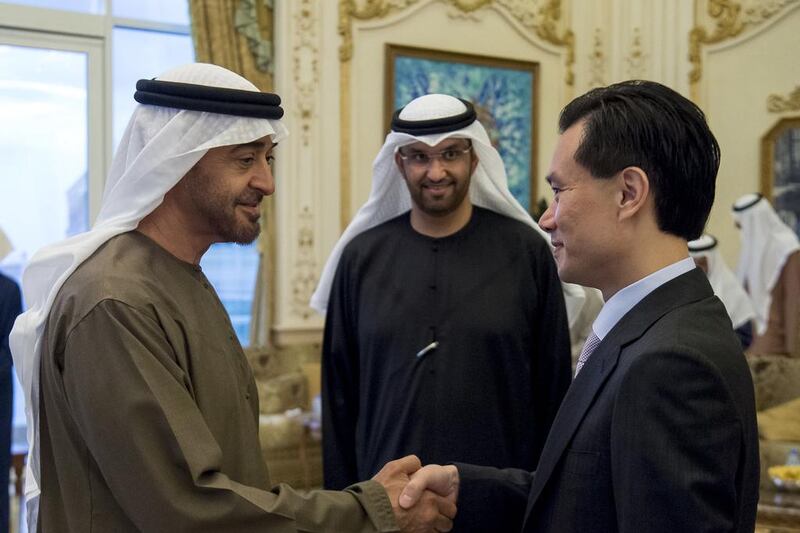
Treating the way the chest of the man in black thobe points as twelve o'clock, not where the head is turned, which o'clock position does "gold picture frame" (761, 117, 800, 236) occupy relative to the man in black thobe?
The gold picture frame is roughly at 7 o'clock from the man in black thobe.

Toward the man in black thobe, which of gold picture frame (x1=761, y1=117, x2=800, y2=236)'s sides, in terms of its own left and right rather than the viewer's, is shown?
front

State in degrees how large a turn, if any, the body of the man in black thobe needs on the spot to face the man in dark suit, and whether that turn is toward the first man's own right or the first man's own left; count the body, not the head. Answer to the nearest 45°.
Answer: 0° — they already face them

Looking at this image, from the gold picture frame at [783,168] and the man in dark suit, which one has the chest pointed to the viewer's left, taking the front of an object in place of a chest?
the man in dark suit

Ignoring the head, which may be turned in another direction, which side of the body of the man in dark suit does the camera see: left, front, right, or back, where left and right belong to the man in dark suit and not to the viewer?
left

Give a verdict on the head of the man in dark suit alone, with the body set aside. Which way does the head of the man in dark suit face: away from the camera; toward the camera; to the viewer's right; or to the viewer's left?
to the viewer's left

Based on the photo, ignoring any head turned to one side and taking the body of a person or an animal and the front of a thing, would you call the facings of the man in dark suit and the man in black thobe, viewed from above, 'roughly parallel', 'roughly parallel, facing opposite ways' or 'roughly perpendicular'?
roughly perpendicular

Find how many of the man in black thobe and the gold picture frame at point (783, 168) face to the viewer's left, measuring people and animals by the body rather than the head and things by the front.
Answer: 0

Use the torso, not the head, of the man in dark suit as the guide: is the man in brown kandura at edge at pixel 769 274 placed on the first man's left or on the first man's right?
on the first man's right

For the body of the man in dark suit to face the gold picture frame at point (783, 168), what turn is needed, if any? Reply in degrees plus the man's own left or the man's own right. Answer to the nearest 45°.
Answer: approximately 90° to the man's own right

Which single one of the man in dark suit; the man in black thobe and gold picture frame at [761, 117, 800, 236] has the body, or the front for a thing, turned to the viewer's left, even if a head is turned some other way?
the man in dark suit

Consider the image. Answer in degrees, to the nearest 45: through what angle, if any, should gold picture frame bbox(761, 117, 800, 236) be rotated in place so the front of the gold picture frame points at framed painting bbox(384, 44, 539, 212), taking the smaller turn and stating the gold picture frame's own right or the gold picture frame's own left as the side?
approximately 45° to the gold picture frame's own right
